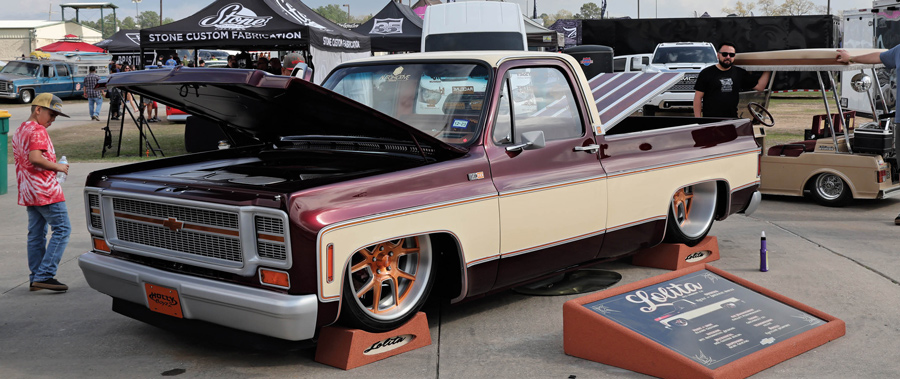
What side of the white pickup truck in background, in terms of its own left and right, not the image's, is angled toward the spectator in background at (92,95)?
right

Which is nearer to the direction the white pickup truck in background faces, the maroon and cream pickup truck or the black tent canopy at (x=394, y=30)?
the maroon and cream pickup truck

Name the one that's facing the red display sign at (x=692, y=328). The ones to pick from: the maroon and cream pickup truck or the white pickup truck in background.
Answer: the white pickup truck in background

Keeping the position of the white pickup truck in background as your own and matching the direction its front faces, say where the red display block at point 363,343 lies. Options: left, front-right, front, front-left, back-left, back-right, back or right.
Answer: front

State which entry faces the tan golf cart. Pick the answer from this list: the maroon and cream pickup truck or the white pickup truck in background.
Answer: the white pickup truck in background

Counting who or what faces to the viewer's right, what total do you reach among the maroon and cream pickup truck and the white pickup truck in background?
0

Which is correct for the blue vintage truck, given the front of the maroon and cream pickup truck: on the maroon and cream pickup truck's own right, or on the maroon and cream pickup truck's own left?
on the maroon and cream pickup truck's own right

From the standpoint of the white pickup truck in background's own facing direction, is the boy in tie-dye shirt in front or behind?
in front

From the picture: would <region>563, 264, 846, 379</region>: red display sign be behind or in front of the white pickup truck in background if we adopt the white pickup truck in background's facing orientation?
in front

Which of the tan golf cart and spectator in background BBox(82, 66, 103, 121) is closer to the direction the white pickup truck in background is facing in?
the tan golf cart

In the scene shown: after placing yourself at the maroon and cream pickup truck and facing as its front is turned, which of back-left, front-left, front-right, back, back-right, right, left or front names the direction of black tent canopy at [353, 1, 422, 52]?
back-right

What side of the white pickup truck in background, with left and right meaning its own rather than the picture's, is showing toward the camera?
front

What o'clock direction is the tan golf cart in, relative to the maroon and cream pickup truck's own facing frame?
The tan golf cart is roughly at 6 o'clock from the maroon and cream pickup truck.

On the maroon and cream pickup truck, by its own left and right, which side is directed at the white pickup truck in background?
back
